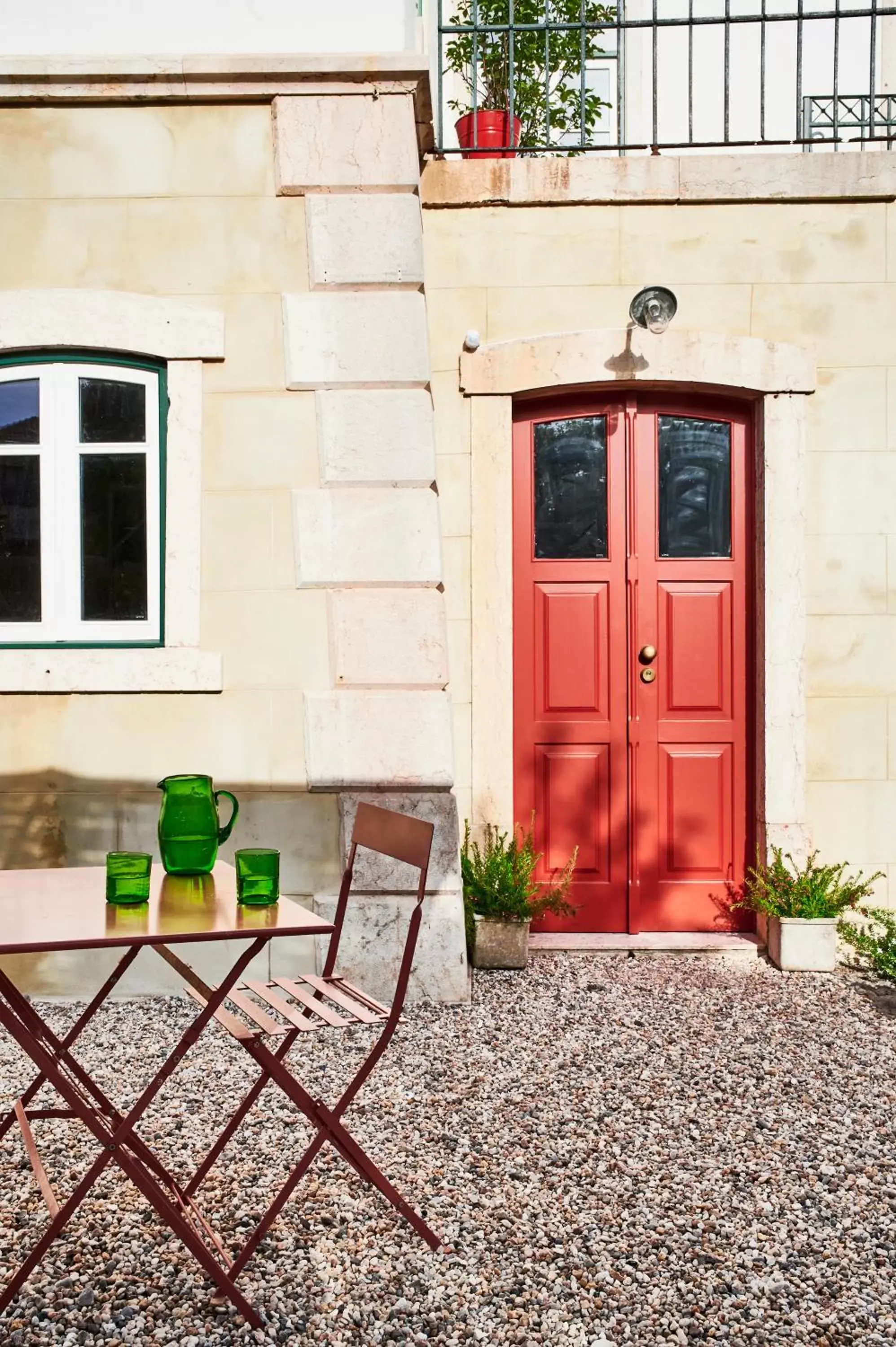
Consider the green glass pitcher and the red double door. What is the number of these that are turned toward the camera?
1

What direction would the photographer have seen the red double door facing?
facing the viewer

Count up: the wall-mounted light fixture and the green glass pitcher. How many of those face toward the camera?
1

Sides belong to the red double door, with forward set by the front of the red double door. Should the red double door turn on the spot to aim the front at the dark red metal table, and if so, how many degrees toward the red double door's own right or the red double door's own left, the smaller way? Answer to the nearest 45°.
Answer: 0° — it already faces it

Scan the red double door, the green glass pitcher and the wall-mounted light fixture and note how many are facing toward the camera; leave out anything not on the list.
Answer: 2

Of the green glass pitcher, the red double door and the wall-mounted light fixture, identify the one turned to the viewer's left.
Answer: the green glass pitcher

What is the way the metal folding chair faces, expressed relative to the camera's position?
facing the viewer and to the left of the viewer

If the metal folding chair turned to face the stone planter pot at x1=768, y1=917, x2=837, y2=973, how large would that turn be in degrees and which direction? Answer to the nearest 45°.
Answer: approximately 180°

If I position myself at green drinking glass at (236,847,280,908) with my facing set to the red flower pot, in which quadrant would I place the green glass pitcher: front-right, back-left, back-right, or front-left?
front-left

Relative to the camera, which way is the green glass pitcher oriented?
to the viewer's left

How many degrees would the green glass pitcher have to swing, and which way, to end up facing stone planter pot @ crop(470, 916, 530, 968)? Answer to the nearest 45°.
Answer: approximately 135° to its right

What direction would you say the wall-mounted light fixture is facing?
toward the camera

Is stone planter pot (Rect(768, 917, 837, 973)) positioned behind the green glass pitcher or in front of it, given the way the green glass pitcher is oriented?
behind

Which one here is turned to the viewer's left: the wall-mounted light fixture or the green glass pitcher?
the green glass pitcher
